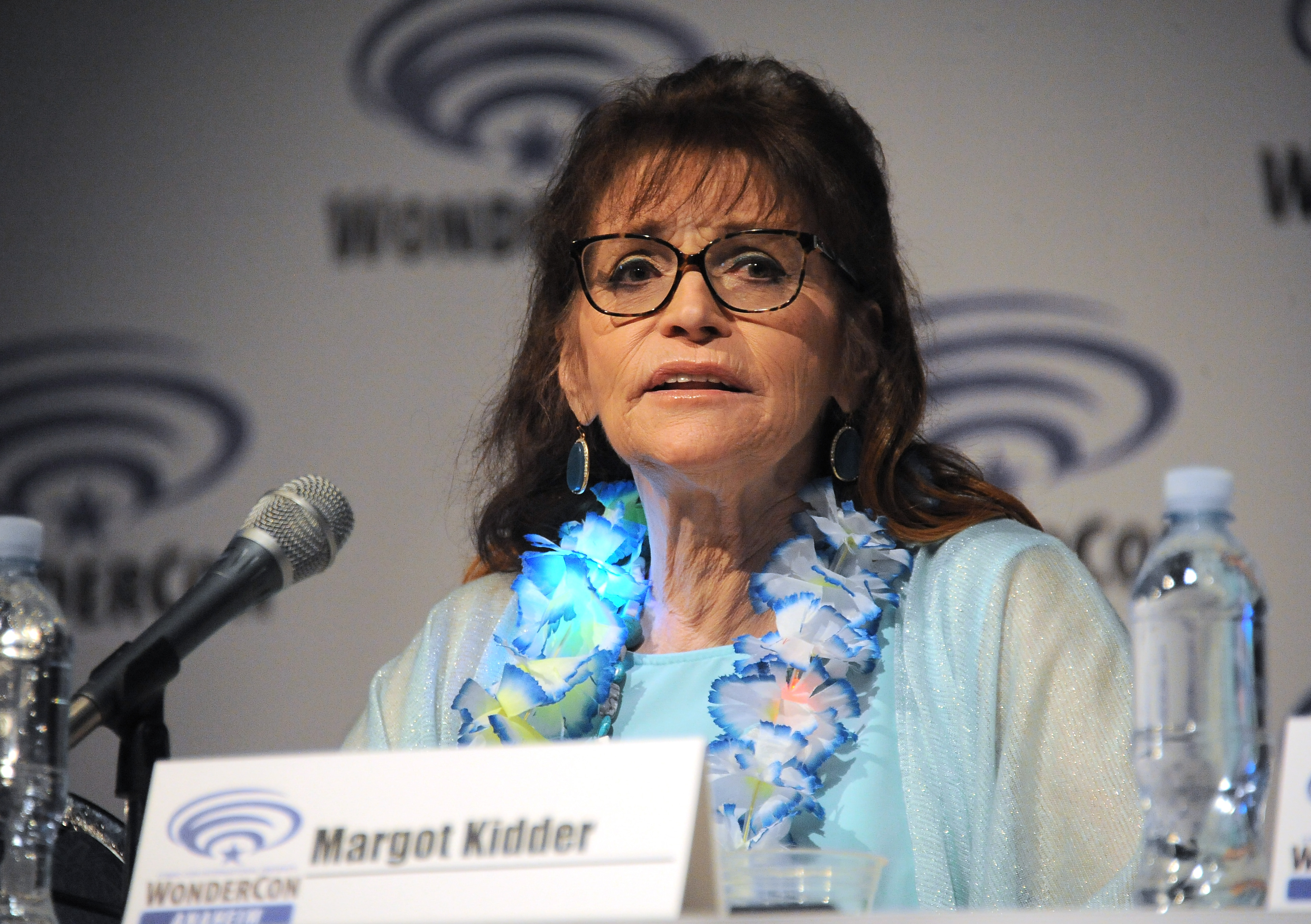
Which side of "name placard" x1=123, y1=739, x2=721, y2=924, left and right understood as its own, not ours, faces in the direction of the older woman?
back

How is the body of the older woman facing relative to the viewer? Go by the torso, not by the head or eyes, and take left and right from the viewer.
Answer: facing the viewer

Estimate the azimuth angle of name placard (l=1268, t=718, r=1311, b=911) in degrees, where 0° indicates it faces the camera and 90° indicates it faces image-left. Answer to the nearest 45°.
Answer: approximately 0°

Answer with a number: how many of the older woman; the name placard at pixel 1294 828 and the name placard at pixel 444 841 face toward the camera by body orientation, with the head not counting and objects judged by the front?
3

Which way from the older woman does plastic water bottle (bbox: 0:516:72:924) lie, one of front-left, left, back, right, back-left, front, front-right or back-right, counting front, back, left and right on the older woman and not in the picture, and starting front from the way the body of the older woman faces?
front-right

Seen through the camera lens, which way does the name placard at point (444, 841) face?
facing the viewer

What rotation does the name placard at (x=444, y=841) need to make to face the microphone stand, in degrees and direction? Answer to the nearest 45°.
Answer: approximately 135° to its right

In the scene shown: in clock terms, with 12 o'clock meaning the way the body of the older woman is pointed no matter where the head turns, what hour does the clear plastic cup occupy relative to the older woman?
The clear plastic cup is roughly at 12 o'clock from the older woman.

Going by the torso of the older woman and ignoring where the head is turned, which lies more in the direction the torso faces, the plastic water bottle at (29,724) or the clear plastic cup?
the clear plastic cup

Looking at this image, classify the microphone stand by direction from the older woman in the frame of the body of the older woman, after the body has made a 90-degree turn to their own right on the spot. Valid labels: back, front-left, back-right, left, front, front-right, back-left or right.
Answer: front-left
